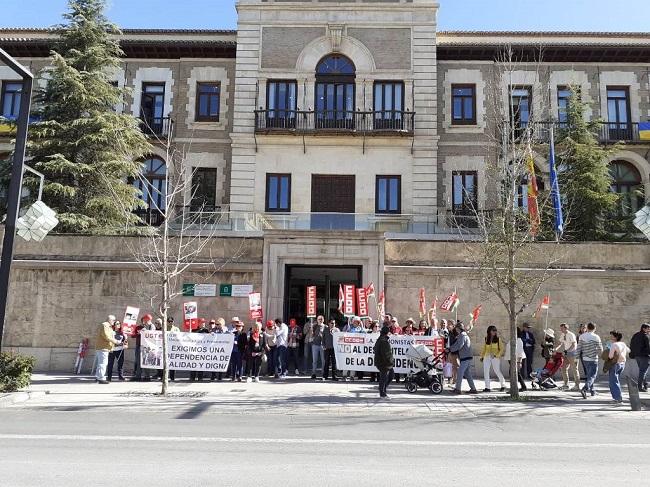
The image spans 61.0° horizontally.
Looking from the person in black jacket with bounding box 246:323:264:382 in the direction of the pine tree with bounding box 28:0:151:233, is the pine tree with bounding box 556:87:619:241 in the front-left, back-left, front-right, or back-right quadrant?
back-right

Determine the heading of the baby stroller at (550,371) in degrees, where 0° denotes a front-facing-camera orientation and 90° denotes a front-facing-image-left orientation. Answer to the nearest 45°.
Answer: approximately 90°

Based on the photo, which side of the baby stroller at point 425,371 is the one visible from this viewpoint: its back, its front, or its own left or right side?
left

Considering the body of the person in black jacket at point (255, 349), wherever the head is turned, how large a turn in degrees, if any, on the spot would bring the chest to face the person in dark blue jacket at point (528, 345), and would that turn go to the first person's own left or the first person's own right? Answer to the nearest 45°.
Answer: approximately 90° to the first person's own left

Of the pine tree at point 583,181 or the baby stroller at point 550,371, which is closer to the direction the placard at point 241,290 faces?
the baby stroller

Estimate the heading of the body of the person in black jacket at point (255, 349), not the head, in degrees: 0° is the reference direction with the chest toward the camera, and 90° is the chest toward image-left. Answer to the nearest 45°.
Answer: approximately 0°
